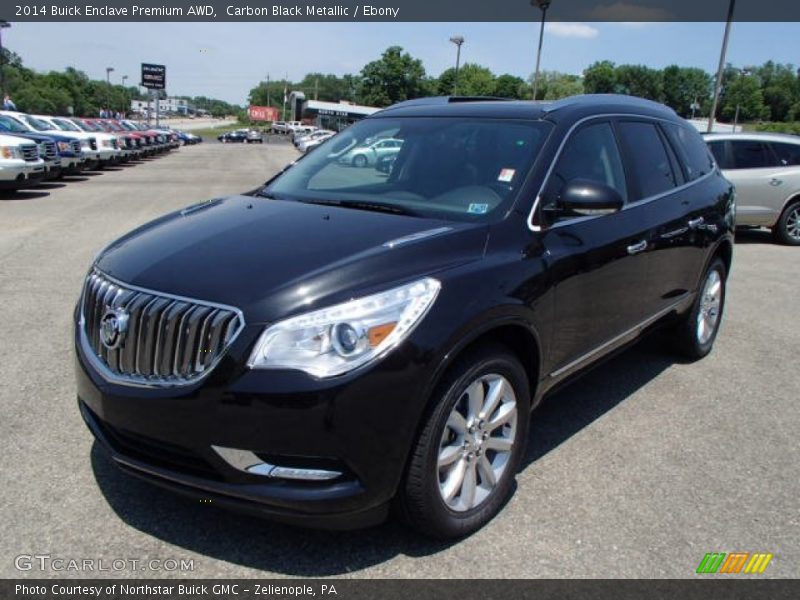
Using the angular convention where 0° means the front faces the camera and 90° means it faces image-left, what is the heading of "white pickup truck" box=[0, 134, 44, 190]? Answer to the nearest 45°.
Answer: approximately 315°

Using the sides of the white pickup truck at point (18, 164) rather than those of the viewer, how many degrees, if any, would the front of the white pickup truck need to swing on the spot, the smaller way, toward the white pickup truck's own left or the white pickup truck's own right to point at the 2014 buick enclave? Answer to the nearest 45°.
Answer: approximately 45° to the white pickup truck's own right

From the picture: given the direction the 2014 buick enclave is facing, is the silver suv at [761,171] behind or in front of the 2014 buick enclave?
behind

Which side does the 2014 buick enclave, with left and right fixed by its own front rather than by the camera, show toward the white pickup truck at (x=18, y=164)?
right

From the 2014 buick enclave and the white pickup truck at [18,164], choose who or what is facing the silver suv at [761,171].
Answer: the white pickup truck

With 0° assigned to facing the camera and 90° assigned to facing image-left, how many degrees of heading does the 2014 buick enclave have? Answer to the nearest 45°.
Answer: approximately 45°
